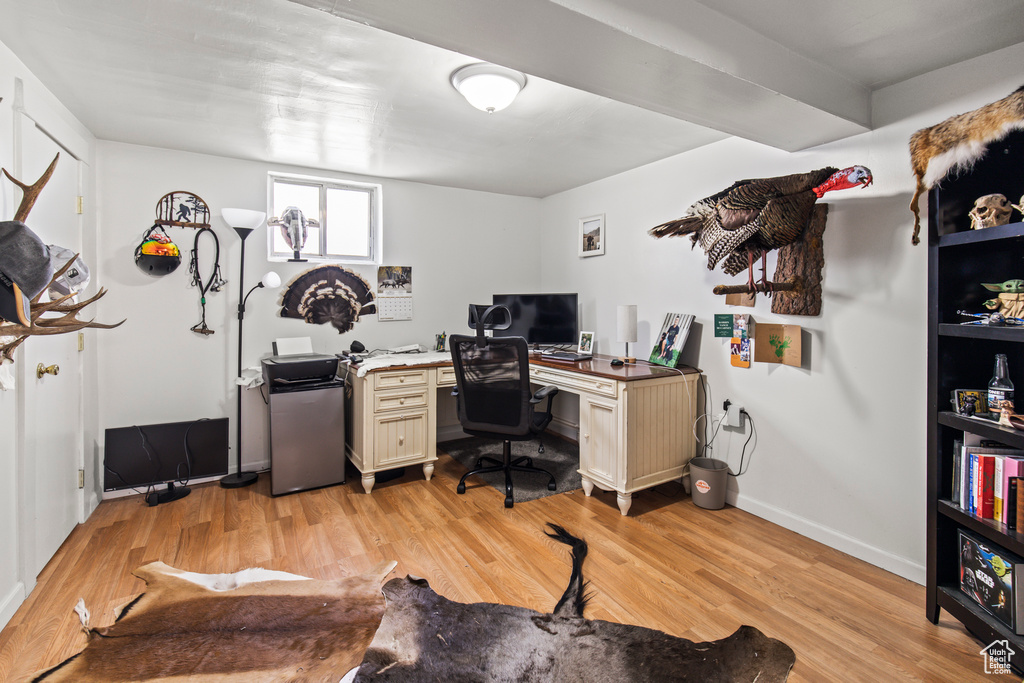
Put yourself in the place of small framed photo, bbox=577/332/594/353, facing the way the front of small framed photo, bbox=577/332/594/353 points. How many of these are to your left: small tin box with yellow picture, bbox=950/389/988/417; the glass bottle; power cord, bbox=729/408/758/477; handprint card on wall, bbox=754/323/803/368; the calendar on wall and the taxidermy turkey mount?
5

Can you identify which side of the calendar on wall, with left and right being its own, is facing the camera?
front

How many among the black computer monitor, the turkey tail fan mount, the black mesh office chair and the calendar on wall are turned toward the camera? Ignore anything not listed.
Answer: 3

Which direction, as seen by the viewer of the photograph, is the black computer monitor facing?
facing the viewer

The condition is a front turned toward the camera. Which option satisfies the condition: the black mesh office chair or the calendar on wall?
the calendar on wall

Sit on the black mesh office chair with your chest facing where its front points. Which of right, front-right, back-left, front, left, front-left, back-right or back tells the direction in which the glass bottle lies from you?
right

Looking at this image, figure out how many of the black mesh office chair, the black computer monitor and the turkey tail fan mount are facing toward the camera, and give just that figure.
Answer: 2

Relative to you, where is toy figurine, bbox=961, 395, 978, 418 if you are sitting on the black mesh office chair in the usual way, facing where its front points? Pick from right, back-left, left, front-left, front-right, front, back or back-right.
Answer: right

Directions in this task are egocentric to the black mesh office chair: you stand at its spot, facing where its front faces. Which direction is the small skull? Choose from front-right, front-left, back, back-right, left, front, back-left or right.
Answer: right

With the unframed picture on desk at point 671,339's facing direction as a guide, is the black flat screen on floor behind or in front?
in front

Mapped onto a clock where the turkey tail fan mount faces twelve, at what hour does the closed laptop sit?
The closed laptop is roughly at 10 o'clock from the turkey tail fan mount.

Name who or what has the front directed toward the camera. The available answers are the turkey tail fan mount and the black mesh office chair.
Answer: the turkey tail fan mount

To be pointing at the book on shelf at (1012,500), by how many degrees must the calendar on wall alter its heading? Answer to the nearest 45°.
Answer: approximately 45° to its left

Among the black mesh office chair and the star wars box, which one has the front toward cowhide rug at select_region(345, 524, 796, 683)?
the star wars box
